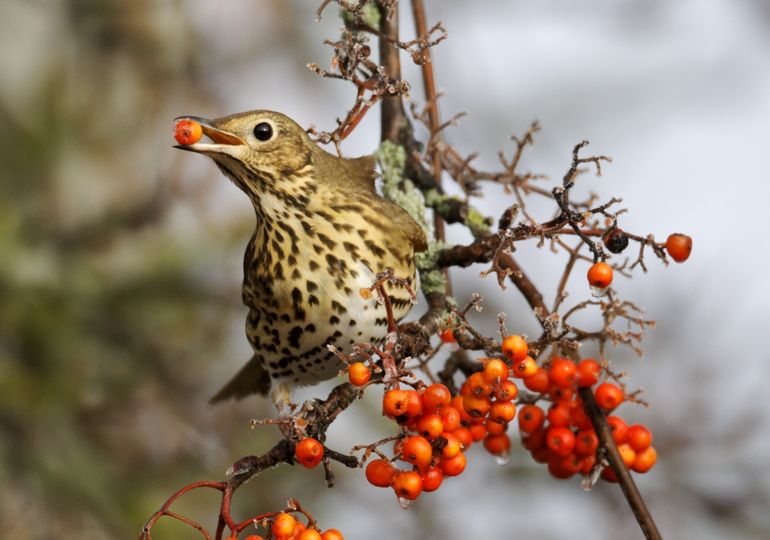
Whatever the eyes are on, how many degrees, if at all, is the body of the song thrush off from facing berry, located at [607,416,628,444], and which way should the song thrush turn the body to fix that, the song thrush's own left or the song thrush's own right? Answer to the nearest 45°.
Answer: approximately 135° to the song thrush's own left

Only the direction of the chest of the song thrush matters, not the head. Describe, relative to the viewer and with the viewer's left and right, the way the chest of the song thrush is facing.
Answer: facing the viewer and to the left of the viewer

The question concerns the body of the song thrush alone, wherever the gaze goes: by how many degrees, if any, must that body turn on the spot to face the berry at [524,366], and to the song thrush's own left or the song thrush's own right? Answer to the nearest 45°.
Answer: approximately 90° to the song thrush's own left

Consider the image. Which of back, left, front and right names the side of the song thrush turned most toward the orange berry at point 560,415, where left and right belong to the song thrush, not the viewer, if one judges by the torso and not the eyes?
left

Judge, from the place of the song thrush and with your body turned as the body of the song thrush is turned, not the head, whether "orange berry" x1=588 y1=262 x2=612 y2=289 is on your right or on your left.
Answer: on your left

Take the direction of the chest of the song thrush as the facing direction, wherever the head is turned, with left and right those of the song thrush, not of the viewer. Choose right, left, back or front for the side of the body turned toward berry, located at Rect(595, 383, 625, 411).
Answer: left

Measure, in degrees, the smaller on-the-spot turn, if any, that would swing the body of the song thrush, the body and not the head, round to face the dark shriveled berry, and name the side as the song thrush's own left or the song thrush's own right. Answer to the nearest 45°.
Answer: approximately 90° to the song thrush's own left
